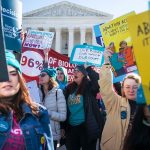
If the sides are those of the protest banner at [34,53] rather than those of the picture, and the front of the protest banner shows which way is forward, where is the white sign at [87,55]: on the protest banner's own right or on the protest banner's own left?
on the protest banner's own left

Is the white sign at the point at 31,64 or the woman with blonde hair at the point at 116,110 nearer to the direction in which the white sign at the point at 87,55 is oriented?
the woman with blonde hair

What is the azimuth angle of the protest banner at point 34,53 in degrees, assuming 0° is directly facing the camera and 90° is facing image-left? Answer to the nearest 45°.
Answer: approximately 0°

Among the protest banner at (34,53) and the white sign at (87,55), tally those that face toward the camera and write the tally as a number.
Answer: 2

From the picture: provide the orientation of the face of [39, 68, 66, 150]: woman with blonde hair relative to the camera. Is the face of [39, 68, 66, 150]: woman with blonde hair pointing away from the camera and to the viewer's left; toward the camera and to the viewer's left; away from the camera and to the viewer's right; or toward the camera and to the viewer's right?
toward the camera and to the viewer's left

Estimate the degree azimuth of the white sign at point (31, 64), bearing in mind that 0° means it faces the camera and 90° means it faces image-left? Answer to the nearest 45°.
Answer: approximately 0°

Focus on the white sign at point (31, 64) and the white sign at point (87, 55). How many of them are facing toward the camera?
2

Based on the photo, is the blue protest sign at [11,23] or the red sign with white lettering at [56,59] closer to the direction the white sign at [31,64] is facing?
the blue protest sign

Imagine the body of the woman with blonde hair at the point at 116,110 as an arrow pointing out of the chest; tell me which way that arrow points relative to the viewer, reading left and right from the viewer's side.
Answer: facing the viewer and to the right of the viewer

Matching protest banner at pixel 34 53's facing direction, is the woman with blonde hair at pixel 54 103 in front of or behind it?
in front
